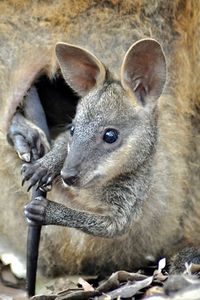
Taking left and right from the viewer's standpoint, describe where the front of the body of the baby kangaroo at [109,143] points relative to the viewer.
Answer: facing the viewer and to the left of the viewer
